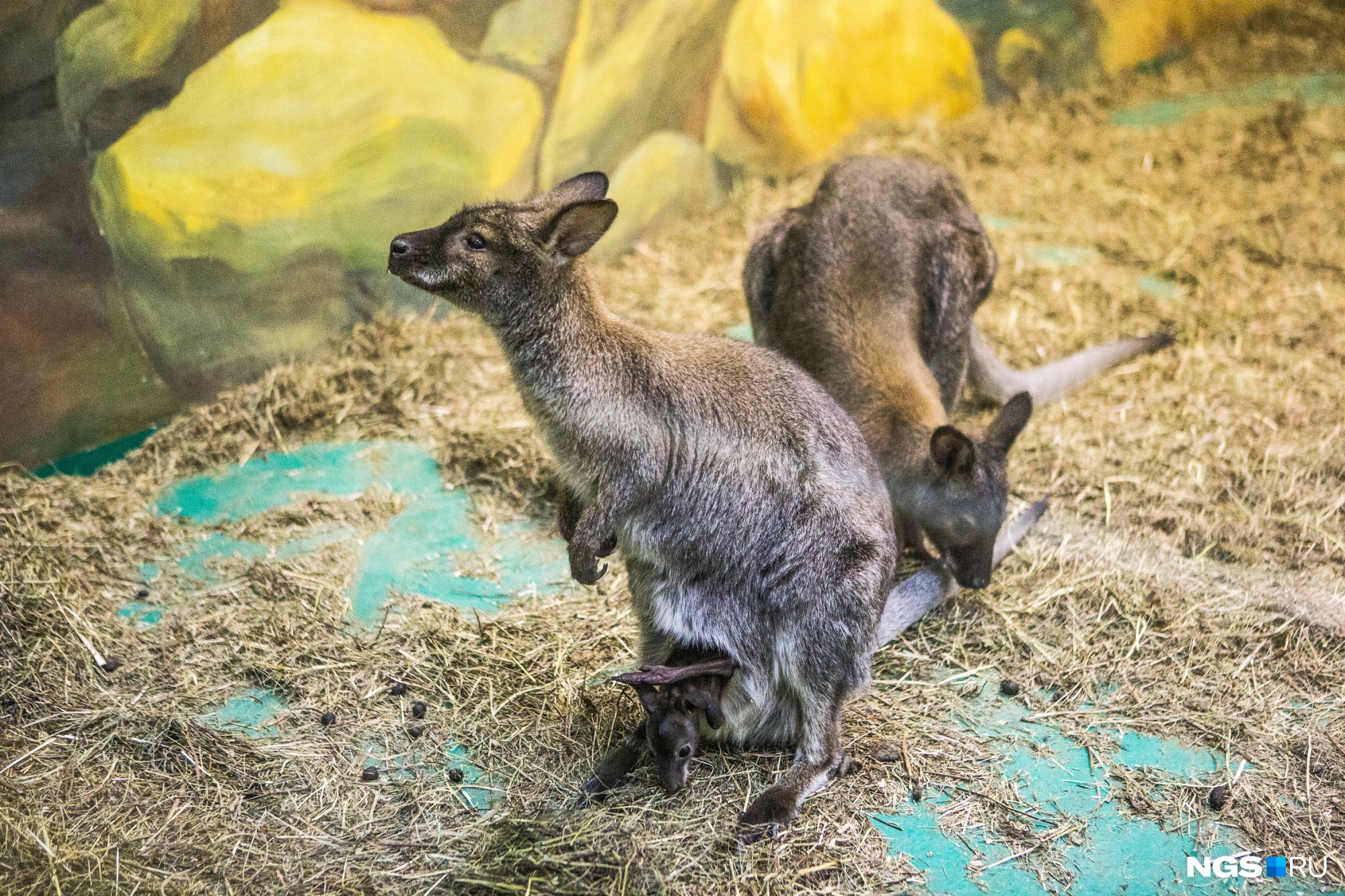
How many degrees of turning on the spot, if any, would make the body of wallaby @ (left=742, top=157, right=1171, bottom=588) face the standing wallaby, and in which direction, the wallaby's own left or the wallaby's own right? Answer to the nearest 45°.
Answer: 0° — it already faces it

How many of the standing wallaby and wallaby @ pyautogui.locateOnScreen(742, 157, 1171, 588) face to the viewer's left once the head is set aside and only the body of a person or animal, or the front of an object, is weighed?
1

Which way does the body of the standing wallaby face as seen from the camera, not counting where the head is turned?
to the viewer's left

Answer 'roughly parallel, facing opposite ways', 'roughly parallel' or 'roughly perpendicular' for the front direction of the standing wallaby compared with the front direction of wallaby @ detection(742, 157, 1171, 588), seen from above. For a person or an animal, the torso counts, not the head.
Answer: roughly perpendicular

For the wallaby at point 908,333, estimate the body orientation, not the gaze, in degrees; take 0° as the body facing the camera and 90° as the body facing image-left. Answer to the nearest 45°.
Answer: approximately 0°
